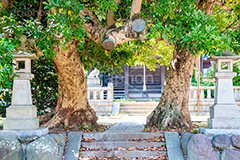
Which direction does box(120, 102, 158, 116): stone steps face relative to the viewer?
toward the camera

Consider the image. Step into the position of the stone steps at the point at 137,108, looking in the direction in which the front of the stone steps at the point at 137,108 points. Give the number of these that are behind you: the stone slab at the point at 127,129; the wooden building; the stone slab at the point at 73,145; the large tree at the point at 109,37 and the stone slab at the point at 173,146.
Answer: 1

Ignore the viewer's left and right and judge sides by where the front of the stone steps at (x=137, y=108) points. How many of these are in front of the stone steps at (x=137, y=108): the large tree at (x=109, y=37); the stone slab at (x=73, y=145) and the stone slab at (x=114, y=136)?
3

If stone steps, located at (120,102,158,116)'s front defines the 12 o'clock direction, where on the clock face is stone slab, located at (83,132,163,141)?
The stone slab is roughly at 12 o'clock from the stone steps.

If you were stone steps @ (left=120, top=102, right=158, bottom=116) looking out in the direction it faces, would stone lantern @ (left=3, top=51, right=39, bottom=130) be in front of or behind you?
in front

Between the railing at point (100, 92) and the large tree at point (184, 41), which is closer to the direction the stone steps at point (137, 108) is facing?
the large tree

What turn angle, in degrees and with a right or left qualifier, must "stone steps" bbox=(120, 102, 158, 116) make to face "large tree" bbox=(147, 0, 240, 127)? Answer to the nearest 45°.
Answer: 0° — it already faces it

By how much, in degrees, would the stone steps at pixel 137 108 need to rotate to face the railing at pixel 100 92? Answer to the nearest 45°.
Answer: approximately 90° to its right

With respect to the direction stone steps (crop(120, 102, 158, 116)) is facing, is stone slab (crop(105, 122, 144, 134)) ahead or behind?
ahead

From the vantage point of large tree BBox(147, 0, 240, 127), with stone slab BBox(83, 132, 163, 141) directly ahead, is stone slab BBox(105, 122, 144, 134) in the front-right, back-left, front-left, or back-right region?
front-right

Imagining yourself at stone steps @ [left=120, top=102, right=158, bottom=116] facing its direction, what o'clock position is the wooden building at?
The wooden building is roughly at 6 o'clock from the stone steps.

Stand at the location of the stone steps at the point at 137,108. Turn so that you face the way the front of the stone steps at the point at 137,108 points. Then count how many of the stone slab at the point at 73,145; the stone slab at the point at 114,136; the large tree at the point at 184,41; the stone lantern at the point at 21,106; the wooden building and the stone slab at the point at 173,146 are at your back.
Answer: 1

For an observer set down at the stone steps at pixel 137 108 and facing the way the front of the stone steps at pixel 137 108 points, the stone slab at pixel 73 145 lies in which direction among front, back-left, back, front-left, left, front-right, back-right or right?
front
